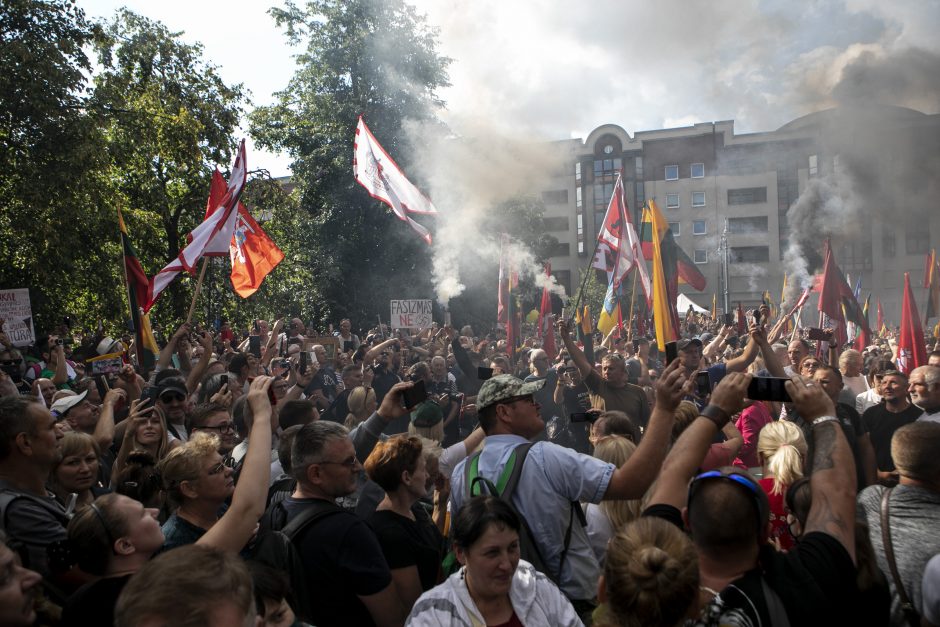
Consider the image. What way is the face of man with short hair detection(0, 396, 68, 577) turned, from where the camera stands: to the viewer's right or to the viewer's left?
to the viewer's right

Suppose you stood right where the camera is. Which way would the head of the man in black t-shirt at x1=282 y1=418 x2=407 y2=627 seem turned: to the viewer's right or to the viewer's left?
to the viewer's right

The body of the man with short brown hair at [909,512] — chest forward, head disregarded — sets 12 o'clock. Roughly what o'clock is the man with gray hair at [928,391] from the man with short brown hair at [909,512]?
the man with gray hair at [928,391] is roughly at 12 o'clock from the man with short brown hair at [909,512].

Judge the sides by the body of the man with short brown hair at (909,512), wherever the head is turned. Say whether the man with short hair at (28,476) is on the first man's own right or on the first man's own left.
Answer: on the first man's own left

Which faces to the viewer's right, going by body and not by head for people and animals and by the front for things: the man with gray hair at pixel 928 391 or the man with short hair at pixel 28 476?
the man with short hair

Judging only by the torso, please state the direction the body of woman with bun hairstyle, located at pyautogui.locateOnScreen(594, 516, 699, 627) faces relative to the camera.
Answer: away from the camera

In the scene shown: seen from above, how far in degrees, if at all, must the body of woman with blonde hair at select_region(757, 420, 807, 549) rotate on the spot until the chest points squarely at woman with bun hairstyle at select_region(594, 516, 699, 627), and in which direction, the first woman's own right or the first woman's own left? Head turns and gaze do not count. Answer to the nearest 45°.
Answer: approximately 180°

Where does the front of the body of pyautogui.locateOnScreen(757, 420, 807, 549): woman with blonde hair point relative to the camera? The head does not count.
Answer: away from the camera

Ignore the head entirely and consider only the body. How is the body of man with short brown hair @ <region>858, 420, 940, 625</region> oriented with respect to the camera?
away from the camera

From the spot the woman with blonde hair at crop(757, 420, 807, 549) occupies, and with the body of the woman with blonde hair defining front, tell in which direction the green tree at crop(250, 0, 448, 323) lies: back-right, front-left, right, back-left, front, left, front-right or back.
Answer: front-left
